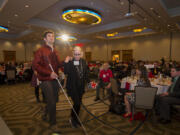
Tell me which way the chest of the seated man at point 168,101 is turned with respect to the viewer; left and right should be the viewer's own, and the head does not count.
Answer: facing to the left of the viewer

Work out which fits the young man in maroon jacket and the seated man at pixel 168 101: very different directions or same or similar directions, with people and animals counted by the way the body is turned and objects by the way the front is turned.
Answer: very different directions

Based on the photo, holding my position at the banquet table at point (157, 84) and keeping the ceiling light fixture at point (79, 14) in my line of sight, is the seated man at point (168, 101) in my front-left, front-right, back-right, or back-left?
back-left

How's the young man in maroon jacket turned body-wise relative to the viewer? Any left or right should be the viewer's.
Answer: facing the viewer and to the right of the viewer

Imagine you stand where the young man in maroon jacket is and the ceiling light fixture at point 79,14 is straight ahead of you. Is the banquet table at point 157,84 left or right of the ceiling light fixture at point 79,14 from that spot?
right

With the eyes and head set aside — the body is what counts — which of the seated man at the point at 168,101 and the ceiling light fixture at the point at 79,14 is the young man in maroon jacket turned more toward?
the seated man

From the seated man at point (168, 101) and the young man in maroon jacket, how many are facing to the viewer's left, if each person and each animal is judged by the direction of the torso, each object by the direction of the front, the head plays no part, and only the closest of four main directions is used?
1

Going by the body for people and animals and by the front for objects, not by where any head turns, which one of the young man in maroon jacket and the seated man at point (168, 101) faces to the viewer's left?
the seated man
